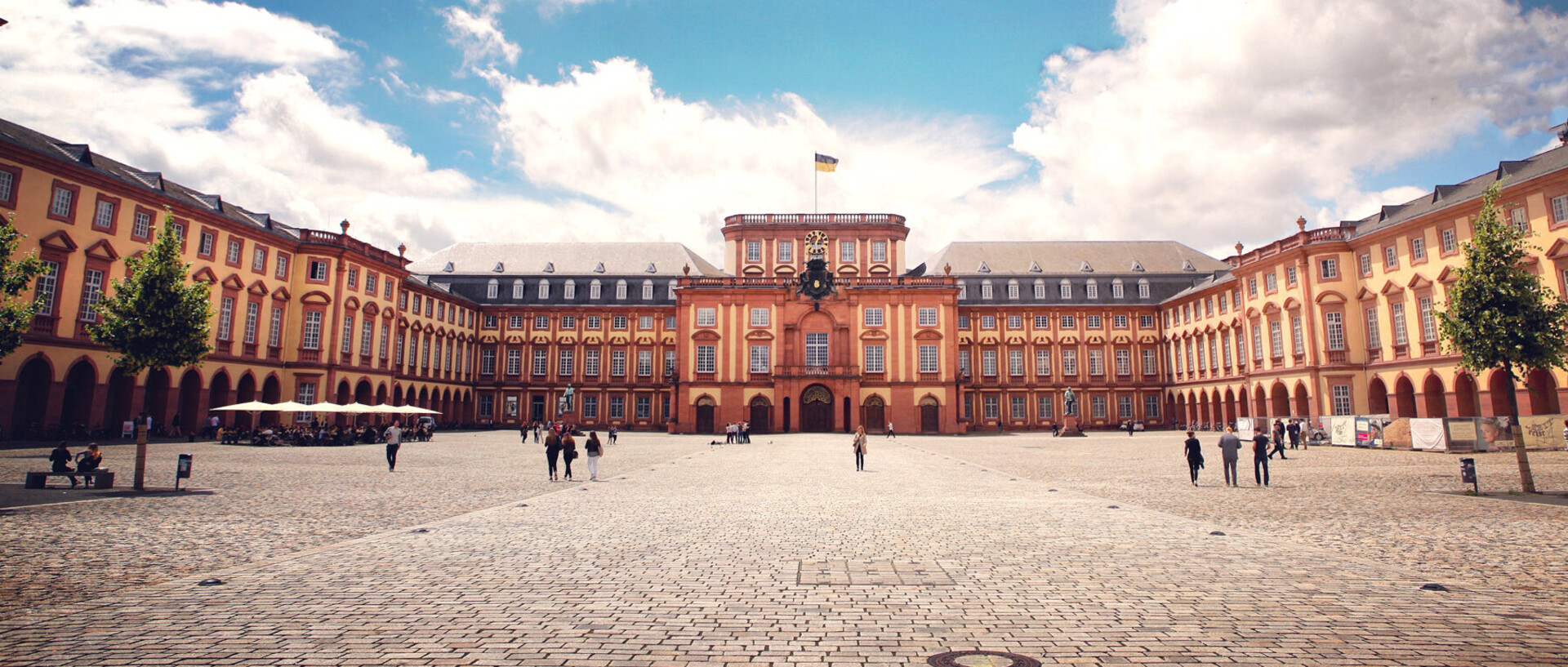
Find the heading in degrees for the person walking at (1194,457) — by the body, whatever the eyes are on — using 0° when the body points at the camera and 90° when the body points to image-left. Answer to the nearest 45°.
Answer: approximately 180°

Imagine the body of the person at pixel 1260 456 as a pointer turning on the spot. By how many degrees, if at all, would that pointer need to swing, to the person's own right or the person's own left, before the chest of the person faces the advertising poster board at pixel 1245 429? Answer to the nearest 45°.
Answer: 0° — they already face it

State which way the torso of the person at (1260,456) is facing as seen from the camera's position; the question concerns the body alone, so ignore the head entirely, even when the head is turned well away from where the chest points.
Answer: away from the camera

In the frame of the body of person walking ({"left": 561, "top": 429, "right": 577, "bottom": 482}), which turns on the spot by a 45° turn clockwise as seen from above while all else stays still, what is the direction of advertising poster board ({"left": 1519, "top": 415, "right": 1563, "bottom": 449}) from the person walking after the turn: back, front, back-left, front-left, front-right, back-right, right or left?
front-right

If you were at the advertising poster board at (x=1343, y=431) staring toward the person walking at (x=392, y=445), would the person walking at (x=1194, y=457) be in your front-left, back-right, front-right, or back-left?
front-left

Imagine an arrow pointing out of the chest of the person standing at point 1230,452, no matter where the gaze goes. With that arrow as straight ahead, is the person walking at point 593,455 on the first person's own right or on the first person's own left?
on the first person's own left

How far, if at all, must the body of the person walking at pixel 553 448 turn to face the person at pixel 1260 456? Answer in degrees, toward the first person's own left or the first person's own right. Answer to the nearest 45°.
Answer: approximately 135° to the first person's own right

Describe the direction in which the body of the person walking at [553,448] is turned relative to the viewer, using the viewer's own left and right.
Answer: facing away from the viewer

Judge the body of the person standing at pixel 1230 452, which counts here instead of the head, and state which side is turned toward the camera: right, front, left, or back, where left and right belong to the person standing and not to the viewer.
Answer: back
